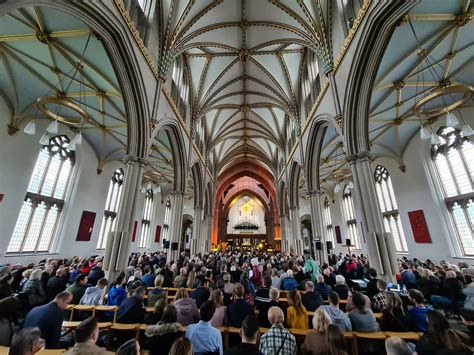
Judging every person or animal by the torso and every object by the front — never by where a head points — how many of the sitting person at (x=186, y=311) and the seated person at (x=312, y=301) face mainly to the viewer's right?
0

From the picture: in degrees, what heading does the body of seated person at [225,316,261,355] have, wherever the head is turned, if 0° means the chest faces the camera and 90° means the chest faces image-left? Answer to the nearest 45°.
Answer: approximately 180°

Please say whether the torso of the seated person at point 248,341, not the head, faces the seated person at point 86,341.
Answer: no

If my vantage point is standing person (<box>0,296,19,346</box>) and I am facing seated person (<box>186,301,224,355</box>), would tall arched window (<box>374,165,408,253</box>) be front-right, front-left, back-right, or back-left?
front-left

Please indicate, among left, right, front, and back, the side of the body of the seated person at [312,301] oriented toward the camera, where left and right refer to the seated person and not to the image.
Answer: back

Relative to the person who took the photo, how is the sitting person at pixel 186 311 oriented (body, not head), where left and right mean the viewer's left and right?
facing away from the viewer

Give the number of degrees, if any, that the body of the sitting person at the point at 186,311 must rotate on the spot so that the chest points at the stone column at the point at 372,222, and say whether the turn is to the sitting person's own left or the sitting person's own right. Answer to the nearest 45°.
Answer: approximately 90° to the sitting person's own right

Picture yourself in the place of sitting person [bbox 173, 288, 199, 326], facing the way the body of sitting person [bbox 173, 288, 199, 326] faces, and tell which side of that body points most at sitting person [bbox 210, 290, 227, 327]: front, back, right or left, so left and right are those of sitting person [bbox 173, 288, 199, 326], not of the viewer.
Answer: right

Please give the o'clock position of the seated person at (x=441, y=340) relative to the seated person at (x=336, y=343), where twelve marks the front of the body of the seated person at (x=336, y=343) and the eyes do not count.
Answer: the seated person at (x=441, y=340) is roughly at 2 o'clock from the seated person at (x=336, y=343).

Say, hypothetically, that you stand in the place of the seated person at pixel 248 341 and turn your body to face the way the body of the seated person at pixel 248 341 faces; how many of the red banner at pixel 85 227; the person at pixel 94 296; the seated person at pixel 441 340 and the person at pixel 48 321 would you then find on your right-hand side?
1

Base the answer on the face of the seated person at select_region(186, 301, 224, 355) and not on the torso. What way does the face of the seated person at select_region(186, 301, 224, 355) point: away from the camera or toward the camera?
away from the camera

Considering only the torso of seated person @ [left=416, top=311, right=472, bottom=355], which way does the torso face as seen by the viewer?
away from the camera

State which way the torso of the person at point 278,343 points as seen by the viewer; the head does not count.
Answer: away from the camera

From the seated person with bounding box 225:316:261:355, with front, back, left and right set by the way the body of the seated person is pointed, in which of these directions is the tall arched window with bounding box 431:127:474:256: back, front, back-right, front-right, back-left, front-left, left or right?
front-right
